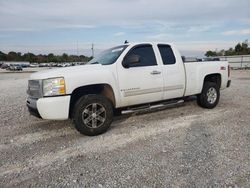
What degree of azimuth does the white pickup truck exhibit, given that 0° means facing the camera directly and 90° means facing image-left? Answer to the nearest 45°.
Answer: approximately 45°
